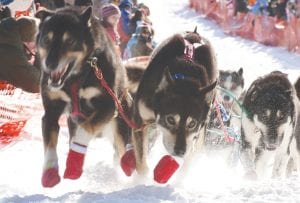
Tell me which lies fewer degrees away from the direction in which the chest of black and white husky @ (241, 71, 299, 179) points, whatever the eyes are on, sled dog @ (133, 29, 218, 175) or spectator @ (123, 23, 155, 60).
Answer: the sled dog

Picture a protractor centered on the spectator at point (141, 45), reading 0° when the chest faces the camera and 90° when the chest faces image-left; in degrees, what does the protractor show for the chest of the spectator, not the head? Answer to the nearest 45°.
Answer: approximately 315°

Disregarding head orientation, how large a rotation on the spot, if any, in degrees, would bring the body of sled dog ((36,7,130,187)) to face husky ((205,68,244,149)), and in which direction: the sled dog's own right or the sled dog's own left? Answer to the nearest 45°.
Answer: approximately 180°

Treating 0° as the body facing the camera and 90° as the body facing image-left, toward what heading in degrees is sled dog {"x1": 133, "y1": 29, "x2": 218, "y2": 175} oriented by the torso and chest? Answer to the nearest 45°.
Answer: approximately 0°

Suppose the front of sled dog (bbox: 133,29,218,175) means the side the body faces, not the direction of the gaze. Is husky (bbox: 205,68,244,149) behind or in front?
behind

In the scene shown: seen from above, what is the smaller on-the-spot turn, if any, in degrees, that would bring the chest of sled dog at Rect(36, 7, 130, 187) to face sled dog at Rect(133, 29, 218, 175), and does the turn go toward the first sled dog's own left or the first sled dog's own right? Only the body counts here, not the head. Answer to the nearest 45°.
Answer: approximately 135° to the first sled dog's own left
